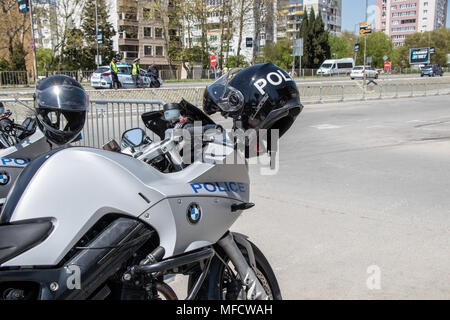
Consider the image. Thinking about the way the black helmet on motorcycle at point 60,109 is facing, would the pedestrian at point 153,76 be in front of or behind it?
behind

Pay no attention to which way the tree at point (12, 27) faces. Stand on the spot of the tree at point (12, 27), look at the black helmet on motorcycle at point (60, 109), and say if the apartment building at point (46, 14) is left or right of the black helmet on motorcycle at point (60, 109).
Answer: left

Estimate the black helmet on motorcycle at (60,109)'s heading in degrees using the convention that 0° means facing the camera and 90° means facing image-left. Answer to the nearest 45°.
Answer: approximately 0°

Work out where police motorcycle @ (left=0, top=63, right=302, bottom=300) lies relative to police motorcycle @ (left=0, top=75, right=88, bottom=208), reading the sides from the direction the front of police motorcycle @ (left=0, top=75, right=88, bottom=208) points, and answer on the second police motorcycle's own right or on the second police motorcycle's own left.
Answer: on the second police motorcycle's own right

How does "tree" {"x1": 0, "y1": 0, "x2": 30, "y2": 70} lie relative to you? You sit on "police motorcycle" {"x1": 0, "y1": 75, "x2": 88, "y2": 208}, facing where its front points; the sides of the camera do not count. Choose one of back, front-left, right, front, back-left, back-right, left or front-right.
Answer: left

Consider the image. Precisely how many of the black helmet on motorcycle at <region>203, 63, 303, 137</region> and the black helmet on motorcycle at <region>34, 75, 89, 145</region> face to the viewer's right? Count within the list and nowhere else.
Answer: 0

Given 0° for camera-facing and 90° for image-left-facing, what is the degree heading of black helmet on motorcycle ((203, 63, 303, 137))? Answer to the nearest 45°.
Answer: approximately 90°

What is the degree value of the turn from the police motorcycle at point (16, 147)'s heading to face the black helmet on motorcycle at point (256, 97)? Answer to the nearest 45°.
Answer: approximately 45° to its right

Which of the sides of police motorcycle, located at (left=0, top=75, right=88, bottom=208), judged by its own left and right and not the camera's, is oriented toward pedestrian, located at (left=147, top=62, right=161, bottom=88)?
left

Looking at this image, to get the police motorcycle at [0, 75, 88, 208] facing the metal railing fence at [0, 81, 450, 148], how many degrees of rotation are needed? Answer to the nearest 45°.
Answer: approximately 90° to its left

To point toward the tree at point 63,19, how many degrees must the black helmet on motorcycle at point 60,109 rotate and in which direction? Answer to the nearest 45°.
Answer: approximately 180°

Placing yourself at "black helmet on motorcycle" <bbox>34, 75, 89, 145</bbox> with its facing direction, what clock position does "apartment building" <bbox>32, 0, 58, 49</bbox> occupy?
The apartment building is roughly at 6 o'clock from the black helmet on motorcycle.

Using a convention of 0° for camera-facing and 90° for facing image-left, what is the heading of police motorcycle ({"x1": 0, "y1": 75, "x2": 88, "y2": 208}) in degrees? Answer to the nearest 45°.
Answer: approximately 270°

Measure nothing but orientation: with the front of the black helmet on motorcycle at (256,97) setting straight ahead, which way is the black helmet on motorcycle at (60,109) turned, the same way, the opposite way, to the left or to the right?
to the left

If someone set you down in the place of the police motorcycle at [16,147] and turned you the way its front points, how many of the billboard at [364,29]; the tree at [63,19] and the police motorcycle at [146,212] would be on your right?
1
